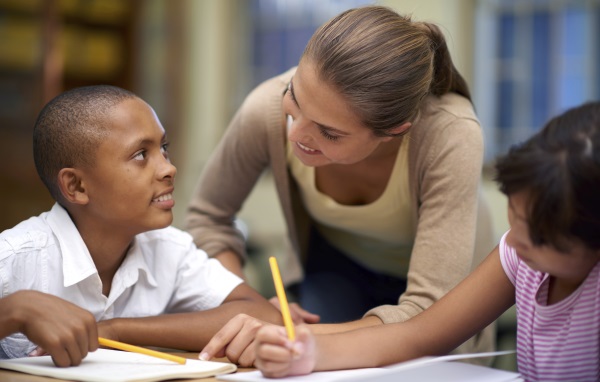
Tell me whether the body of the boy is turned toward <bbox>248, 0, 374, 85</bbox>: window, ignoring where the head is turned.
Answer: no

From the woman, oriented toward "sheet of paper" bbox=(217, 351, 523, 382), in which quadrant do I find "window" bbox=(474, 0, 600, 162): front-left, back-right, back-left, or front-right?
back-left

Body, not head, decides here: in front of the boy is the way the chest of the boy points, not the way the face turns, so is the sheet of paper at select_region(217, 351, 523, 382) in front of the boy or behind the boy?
in front

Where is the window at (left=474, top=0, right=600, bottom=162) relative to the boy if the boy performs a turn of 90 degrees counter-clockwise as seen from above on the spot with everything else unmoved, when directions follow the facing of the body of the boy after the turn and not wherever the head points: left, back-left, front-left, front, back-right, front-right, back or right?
front

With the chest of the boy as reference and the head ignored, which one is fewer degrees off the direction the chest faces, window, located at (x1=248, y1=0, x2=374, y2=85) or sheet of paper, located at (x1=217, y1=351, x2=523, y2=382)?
the sheet of paper

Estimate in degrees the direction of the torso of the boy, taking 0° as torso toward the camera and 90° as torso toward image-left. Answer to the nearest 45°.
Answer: approximately 315°
